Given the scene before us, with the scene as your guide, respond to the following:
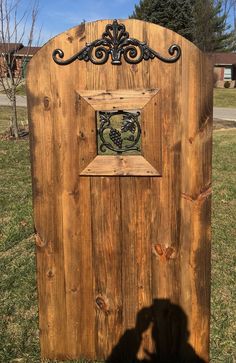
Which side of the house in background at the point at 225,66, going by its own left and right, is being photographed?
front

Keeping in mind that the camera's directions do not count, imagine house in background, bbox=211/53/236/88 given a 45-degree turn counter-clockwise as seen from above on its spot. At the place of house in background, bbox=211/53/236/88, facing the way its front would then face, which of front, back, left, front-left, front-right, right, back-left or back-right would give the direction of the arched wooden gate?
front-right
